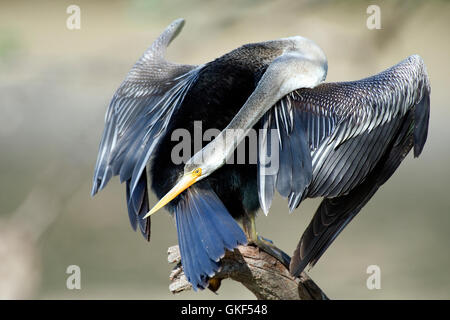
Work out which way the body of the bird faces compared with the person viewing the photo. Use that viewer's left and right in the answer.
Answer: facing away from the viewer and to the right of the viewer
